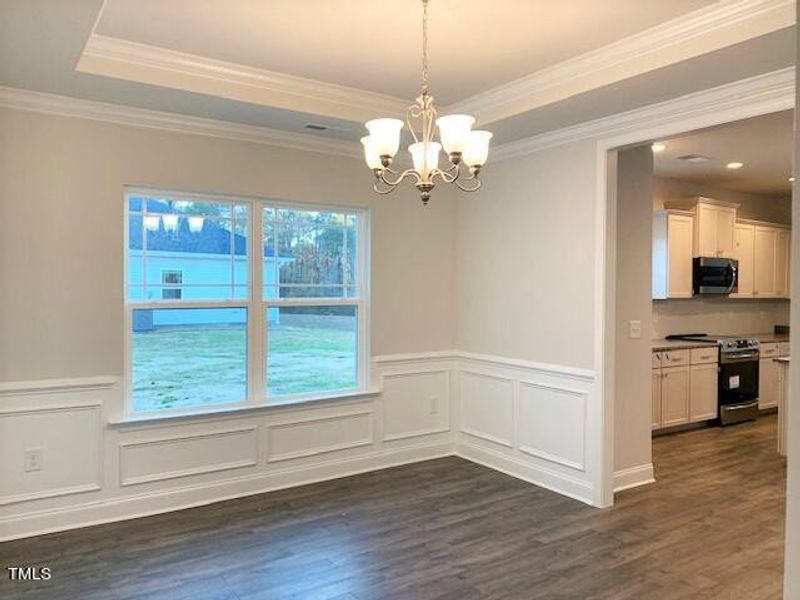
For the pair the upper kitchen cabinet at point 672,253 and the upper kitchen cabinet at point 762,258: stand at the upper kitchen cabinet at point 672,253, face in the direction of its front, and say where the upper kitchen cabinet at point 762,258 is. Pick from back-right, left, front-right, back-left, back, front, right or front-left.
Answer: left

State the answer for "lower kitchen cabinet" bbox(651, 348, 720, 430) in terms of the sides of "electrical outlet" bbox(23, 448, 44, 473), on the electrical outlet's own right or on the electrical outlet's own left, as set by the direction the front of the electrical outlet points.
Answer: on the electrical outlet's own left

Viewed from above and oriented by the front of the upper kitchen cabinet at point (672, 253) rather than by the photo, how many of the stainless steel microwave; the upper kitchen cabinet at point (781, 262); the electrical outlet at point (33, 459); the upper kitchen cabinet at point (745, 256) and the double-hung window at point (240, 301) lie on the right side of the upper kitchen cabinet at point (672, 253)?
2

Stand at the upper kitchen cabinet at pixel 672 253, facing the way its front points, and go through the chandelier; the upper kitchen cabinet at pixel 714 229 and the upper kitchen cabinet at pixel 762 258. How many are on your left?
2

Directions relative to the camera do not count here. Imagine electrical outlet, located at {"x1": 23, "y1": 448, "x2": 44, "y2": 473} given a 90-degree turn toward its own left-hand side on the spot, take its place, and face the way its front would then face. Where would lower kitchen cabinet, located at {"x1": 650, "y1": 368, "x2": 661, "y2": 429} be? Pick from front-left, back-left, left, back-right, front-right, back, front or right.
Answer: front

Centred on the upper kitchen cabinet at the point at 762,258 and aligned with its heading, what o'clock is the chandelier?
The chandelier is roughly at 2 o'clock from the upper kitchen cabinet.

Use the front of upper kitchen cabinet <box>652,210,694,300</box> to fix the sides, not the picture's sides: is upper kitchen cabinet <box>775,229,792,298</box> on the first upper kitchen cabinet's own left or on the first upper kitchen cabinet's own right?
on the first upper kitchen cabinet's own left

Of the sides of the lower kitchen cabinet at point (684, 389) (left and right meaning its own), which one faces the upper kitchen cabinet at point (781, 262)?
left

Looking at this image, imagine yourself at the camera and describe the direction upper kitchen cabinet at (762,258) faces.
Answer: facing the viewer and to the right of the viewer

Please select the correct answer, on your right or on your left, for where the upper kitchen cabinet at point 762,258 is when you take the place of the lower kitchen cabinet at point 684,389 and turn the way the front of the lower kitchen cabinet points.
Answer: on your left

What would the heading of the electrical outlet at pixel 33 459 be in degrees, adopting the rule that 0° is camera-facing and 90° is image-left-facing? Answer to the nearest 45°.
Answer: approximately 0°

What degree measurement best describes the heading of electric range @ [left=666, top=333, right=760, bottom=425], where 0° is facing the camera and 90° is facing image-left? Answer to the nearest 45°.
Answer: approximately 315°

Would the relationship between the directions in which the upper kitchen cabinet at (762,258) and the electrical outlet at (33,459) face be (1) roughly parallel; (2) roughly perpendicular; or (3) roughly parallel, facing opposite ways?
roughly parallel

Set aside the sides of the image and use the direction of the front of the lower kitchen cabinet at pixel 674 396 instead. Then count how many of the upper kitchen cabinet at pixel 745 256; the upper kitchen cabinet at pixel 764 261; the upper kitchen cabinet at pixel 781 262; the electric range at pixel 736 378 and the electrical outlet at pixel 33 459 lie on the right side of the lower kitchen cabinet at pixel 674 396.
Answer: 1

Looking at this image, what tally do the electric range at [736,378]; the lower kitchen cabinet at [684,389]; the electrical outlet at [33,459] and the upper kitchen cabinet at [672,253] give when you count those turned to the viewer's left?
0
